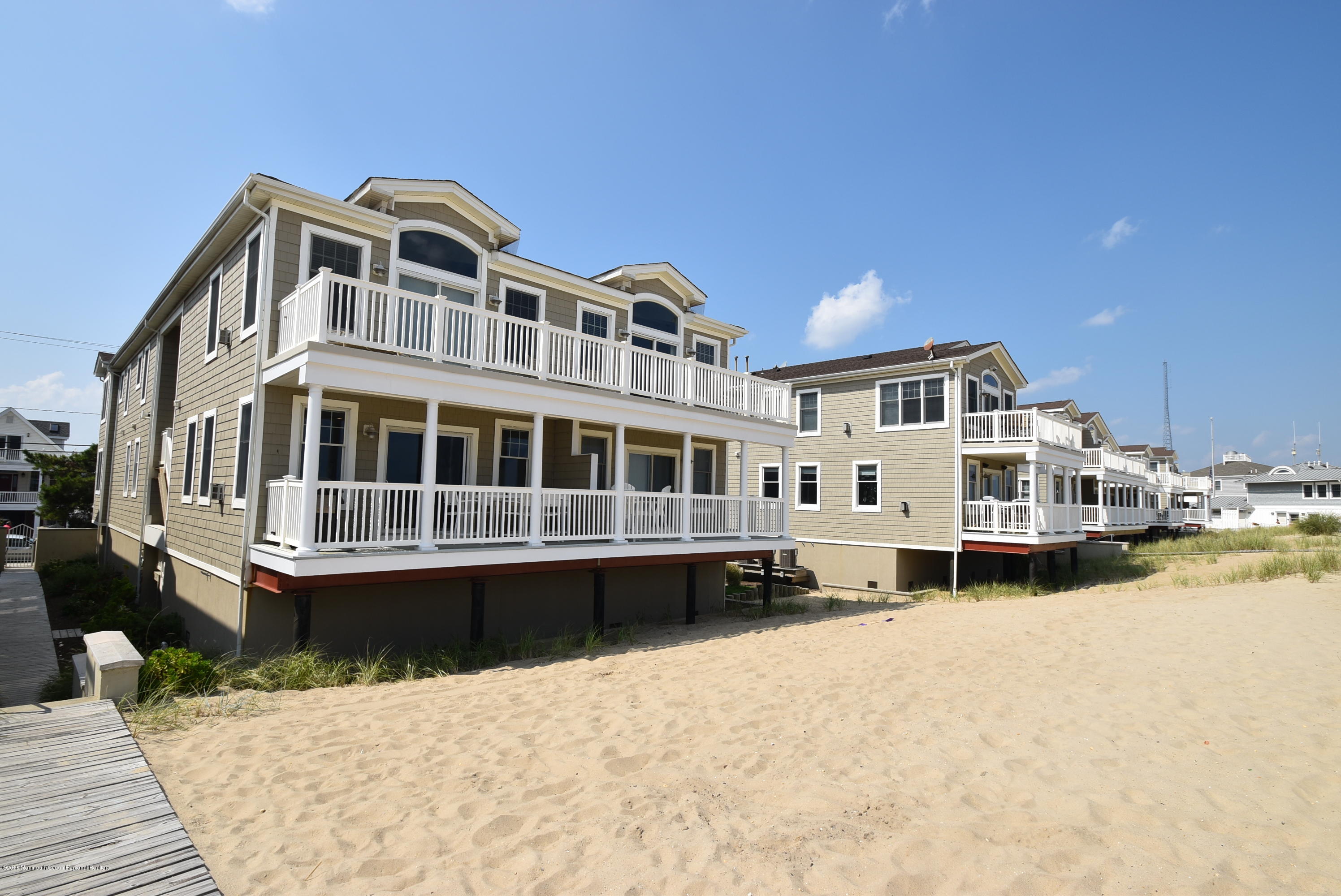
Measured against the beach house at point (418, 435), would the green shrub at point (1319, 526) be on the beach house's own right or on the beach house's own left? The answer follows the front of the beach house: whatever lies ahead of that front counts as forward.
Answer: on the beach house's own left

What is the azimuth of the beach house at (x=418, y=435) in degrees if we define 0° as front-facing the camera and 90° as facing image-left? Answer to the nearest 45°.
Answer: approximately 315°

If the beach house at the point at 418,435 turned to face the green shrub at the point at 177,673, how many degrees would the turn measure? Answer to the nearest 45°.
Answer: approximately 90° to its right

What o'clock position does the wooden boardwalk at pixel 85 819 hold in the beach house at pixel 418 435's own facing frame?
The wooden boardwalk is roughly at 2 o'clock from the beach house.

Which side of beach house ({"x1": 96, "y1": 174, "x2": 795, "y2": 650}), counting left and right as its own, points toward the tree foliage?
back

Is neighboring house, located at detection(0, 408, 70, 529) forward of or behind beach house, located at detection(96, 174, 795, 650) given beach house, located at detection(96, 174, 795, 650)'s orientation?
behind

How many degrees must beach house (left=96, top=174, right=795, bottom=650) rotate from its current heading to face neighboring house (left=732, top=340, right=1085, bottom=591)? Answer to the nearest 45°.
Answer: approximately 90° to its left

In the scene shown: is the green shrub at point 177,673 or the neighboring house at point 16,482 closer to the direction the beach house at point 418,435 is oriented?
the green shrub
